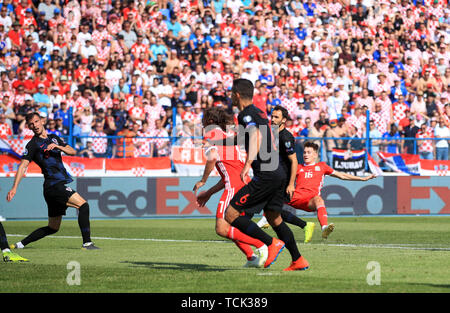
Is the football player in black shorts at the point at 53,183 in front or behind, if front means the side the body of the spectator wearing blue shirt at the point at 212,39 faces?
in front

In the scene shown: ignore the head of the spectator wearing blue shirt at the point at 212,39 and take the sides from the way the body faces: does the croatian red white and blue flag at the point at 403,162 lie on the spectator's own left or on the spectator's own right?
on the spectator's own left

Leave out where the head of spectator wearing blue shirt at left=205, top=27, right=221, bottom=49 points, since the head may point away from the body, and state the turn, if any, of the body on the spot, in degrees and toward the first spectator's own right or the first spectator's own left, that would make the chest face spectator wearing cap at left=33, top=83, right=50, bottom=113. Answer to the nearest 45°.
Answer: approximately 45° to the first spectator's own right

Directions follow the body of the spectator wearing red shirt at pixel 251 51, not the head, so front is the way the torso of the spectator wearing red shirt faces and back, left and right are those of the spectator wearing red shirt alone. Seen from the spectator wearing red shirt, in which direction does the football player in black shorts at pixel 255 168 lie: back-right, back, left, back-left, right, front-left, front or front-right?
front

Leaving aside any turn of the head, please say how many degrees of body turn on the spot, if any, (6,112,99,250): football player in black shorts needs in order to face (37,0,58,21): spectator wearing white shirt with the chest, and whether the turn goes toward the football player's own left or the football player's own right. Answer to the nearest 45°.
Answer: approximately 135° to the football player's own left

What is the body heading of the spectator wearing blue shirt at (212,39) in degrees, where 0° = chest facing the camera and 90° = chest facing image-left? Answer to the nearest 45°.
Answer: approximately 0°

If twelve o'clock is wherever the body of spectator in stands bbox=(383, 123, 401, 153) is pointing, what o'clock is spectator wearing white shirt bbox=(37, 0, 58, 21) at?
The spectator wearing white shirt is roughly at 3 o'clock from the spectator in stands.

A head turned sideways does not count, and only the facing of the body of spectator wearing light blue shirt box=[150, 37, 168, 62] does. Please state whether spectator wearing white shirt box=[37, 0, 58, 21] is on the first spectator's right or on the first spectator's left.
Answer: on the first spectator's right

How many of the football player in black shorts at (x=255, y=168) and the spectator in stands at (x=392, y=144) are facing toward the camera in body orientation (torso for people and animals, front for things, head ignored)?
1

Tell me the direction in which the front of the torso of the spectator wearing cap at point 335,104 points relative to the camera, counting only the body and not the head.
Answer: toward the camera

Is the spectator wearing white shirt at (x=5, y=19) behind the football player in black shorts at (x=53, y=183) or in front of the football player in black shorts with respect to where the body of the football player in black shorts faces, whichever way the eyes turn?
behind

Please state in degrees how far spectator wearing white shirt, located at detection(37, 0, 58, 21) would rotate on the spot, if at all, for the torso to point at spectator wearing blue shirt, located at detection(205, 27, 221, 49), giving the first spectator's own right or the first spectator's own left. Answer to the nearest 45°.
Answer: approximately 90° to the first spectator's own left

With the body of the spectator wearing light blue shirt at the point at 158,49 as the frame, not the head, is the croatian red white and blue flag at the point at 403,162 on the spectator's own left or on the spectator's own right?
on the spectator's own left

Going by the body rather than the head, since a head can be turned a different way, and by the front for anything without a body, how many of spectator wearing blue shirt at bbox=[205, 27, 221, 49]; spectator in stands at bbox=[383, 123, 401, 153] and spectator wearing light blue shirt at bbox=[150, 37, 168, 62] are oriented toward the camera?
3

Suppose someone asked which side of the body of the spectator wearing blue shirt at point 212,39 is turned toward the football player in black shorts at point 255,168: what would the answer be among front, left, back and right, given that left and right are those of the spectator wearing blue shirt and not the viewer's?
front

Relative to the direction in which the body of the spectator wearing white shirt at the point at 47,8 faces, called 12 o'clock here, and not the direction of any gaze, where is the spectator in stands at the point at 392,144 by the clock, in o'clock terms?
The spectator in stands is roughly at 10 o'clock from the spectator wearing white shirt.
